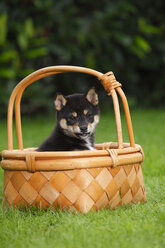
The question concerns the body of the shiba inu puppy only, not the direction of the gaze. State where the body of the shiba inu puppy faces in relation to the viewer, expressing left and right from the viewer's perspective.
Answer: facing the viewer and to the right of the viewer
